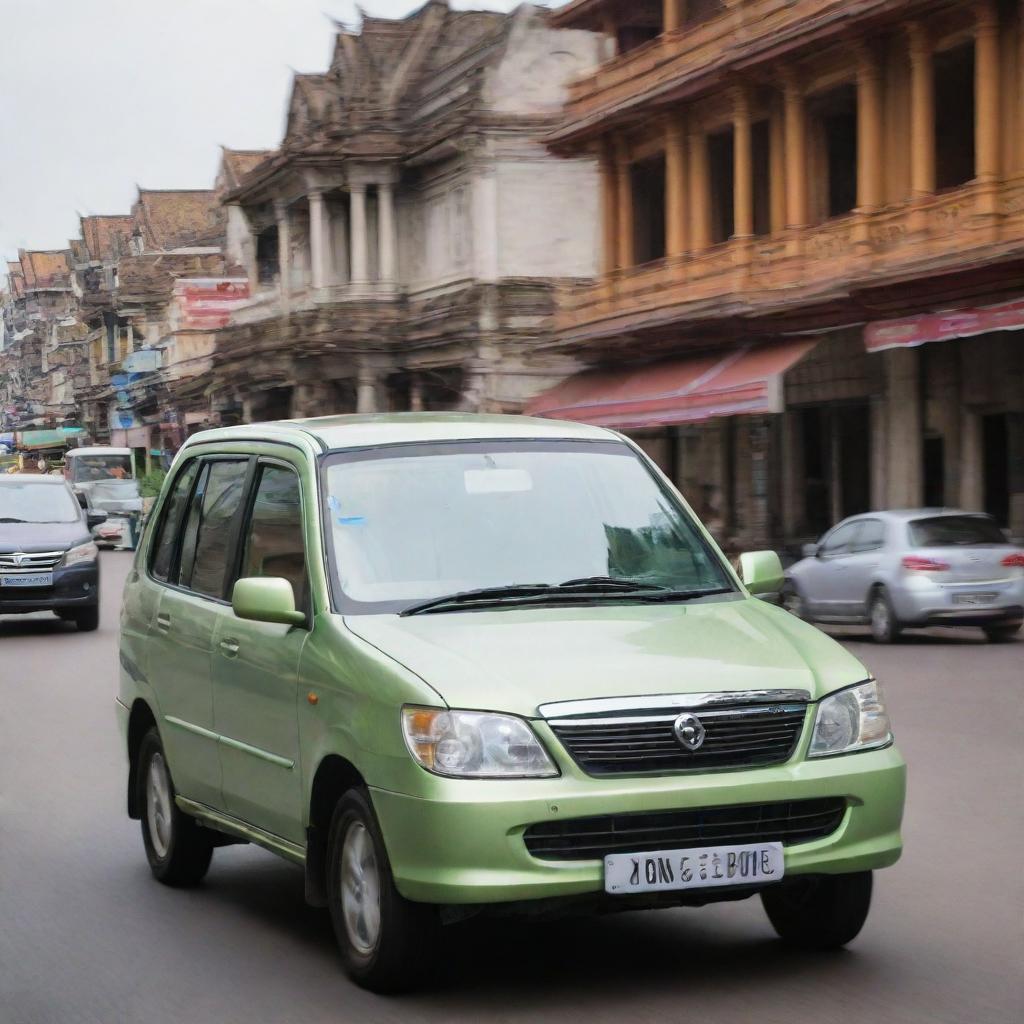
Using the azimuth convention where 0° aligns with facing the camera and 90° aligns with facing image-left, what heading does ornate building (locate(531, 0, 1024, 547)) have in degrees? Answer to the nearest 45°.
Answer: approximately 45°

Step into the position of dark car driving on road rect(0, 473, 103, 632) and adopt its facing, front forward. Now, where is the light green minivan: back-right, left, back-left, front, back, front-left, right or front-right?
front

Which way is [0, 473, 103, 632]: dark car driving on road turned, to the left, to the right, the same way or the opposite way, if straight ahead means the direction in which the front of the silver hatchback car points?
the opposite way

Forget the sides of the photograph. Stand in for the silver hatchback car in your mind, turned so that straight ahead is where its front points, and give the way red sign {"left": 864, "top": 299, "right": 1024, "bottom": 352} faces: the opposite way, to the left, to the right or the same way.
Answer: to the left

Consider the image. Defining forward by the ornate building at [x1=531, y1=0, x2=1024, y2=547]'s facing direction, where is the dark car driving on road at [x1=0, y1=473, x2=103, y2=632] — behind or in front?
in front

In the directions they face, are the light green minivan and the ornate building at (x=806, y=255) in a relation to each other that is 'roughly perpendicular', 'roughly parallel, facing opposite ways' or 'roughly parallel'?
roughly perpendicular

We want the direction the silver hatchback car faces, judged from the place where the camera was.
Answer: facing away from the viewer and to the left of the viewer

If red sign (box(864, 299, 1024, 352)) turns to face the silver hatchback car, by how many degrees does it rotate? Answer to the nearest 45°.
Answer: approximately 45° to its left

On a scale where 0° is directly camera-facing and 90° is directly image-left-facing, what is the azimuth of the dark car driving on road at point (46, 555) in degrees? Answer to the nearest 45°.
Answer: approximately 0°

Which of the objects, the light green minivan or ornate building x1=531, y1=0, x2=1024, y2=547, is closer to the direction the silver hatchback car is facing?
the ornate building

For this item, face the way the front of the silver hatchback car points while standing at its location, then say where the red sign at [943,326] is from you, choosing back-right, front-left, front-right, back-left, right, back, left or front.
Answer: front-right

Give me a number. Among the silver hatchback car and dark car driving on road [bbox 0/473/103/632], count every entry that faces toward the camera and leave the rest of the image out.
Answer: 1

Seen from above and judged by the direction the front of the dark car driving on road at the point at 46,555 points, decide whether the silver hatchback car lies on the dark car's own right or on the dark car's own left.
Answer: on the dark car's own left

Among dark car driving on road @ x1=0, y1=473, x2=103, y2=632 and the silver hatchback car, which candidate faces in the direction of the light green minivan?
the dark car driving on road

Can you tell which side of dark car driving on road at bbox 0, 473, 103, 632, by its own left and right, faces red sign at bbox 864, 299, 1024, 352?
left

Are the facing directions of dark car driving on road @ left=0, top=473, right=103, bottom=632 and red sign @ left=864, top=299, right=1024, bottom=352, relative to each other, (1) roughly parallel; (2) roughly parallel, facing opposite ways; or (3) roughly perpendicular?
roughly perpendicular

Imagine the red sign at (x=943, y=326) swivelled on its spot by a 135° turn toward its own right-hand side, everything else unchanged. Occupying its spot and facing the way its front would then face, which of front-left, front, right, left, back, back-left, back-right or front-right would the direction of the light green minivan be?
back

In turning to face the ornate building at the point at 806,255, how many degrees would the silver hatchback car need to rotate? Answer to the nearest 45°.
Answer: approximately 45° to its right
